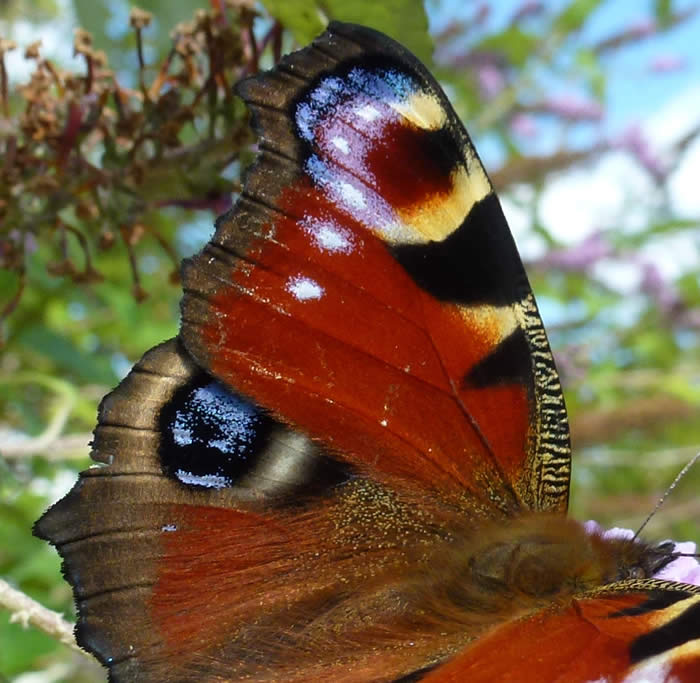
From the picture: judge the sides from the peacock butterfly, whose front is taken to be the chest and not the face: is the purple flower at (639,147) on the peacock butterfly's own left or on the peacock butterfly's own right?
on the peacock butterfly's own left

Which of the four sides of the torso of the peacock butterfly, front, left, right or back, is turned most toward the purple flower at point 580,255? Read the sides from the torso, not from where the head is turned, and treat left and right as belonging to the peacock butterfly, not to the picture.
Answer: left

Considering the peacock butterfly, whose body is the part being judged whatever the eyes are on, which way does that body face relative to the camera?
to the viewer's right
